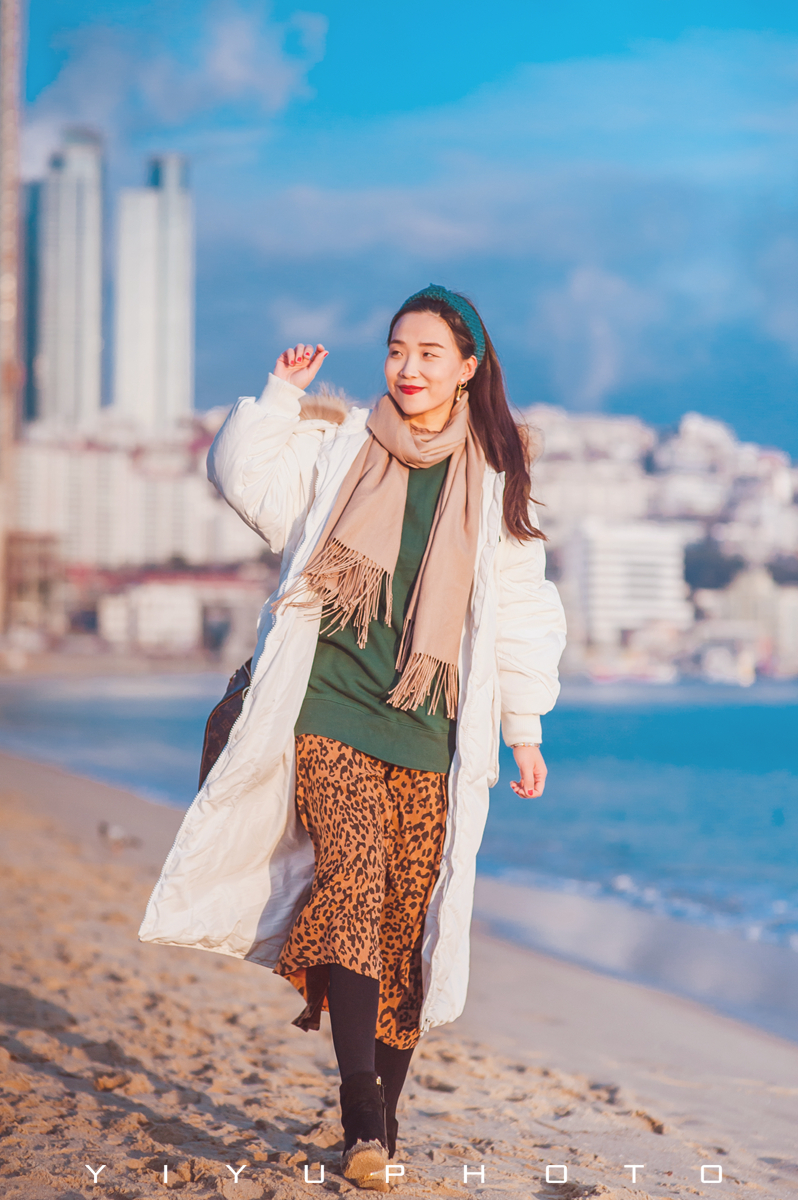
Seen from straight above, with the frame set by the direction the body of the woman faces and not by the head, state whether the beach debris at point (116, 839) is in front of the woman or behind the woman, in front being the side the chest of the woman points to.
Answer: behind

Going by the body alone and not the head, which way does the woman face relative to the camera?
toward the camera

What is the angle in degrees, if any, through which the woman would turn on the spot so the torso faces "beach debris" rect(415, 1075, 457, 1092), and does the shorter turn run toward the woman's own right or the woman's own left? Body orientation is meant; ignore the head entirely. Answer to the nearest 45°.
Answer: approximately 180°

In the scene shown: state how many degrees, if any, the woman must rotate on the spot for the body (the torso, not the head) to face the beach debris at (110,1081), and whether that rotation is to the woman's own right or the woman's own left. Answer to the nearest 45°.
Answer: approximately 135° to the woman's own right

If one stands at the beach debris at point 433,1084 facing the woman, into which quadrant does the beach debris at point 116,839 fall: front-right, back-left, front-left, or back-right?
back-right

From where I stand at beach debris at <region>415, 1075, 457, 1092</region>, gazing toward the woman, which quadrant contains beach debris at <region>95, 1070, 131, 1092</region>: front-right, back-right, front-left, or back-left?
front-right

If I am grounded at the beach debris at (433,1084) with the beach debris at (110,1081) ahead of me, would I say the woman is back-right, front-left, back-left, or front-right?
front-left

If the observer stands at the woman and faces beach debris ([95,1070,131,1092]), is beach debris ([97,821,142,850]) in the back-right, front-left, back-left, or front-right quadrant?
front-right
